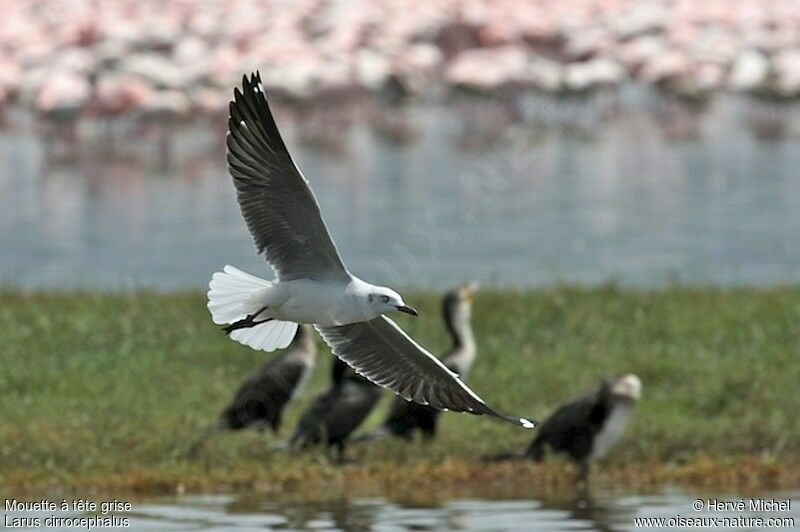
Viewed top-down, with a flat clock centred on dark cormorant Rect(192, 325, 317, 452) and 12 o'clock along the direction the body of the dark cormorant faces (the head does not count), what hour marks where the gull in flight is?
The gull in flight is roughly at 3 o'clock from the dark cormorant.

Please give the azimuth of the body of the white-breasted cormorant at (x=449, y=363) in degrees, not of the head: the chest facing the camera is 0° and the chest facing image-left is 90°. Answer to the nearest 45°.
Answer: approximately 270°

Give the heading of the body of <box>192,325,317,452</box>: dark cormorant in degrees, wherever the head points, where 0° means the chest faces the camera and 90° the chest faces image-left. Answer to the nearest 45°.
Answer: approximately 270°

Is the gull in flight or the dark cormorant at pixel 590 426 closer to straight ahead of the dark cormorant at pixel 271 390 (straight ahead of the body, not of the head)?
the dark cormorant

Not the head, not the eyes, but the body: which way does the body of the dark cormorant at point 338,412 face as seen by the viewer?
to the viewer's right

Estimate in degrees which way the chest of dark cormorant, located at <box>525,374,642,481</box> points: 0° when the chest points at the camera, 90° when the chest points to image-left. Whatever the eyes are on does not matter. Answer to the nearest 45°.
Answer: approximately 270°

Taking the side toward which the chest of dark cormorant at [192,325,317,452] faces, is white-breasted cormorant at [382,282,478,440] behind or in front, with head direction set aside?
in front

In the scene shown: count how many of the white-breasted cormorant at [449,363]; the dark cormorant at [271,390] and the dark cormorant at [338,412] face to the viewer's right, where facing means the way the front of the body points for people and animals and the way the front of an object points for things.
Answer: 3
